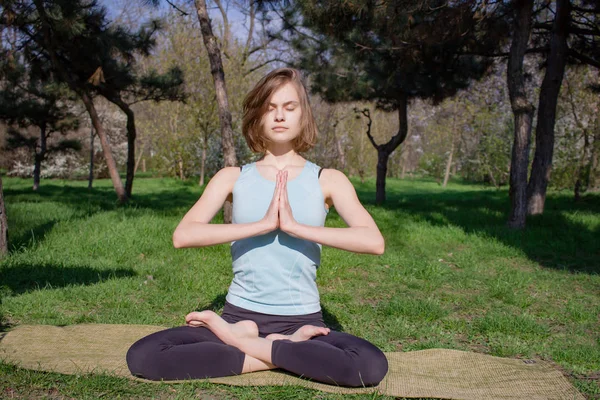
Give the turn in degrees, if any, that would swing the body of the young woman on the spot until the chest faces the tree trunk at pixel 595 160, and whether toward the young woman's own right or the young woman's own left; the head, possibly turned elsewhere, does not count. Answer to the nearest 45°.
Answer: approximately 135° to the young woman's own left

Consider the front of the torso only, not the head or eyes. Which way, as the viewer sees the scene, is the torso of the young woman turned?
toward the camera

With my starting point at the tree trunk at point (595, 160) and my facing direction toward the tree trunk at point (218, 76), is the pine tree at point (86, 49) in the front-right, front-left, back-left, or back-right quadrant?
front-right

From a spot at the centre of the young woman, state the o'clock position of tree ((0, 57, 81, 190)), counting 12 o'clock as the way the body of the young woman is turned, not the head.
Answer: The tree is roughly at 5 o'clock from the young woman.

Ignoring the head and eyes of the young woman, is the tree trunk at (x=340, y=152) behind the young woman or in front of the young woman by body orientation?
behind

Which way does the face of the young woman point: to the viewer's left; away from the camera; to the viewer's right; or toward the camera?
toward the camera

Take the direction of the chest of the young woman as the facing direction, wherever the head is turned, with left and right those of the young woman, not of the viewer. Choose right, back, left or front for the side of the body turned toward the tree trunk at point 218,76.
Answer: back

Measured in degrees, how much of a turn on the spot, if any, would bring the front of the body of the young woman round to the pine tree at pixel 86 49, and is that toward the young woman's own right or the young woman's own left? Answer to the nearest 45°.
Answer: approximately 135° to the young woman's own right
